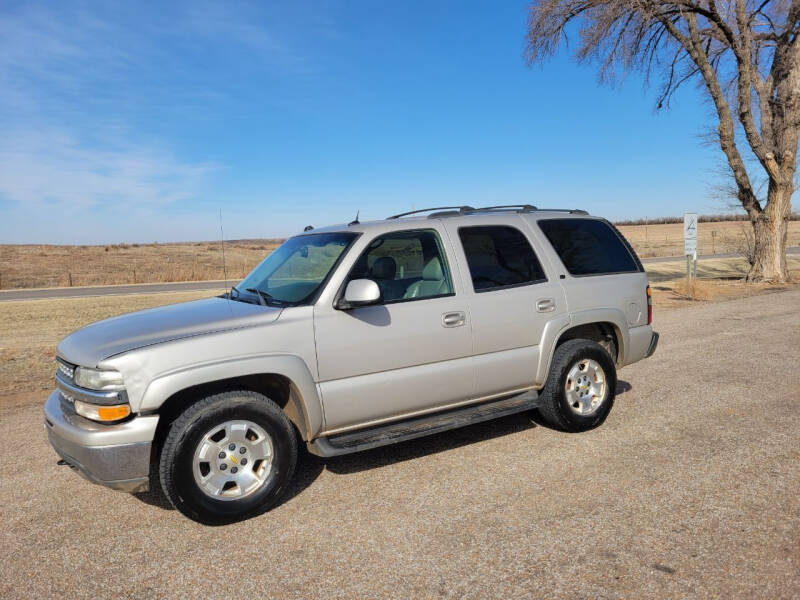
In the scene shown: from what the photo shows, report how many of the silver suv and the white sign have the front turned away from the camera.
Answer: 0

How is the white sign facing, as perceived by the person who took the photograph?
facing the viewer

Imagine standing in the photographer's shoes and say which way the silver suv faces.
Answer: facing the viewer and to the left of the viewer

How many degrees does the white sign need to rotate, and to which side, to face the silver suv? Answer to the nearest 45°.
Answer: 0° — it already faces it

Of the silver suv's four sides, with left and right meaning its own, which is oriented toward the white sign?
back
